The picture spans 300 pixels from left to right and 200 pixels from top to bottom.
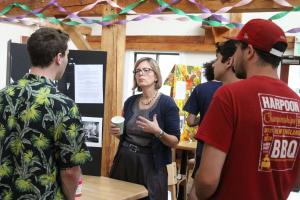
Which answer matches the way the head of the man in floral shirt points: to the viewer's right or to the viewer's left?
to the viewer's right

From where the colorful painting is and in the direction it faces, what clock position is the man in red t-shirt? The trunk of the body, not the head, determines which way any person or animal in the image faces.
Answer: The man in red t-shirt is roughly at 12 o'clock from the colorful painting.

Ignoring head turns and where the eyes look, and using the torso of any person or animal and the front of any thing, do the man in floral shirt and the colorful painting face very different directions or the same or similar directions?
very different directions

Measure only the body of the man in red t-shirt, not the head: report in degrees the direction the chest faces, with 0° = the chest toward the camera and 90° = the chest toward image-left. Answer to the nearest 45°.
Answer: approximately 135°

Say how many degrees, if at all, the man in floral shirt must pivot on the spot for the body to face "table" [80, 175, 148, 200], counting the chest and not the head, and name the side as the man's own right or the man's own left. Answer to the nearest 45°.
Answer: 0° — they already face it

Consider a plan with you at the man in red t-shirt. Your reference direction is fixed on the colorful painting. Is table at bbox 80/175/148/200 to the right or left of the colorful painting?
left

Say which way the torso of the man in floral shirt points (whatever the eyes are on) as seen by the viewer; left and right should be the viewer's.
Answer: facing away from the viewer and to the right of the viewer

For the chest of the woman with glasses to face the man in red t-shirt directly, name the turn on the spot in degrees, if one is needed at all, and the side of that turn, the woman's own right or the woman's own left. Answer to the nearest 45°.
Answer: approximately 45° to the woman's own left

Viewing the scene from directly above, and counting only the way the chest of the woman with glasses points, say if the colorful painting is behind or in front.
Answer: behind
